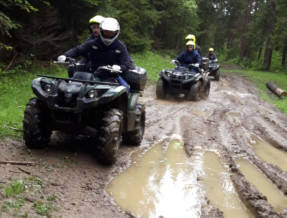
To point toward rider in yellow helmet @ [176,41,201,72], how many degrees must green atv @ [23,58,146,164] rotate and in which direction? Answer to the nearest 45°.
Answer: approximately 180°

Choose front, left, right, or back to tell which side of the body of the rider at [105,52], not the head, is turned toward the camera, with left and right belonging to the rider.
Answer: front

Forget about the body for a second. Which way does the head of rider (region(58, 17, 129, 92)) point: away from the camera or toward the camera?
toward the camera

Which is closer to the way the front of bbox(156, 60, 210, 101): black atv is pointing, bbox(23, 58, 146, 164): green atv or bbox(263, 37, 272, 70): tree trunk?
the green atv

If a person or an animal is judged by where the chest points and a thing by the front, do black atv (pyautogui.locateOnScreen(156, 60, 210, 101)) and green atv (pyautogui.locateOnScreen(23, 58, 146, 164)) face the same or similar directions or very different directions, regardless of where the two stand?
same or similar directions

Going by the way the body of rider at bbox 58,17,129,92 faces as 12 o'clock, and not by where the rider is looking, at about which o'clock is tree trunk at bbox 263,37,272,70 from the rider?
The tree trunk is roughly at 7 o'clock from the rider.

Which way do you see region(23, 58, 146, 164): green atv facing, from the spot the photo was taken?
facing the viewer and to the left of the viewer

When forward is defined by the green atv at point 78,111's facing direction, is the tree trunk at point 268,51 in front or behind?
behind

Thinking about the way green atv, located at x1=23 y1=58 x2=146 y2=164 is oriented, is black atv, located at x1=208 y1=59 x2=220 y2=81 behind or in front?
behind
